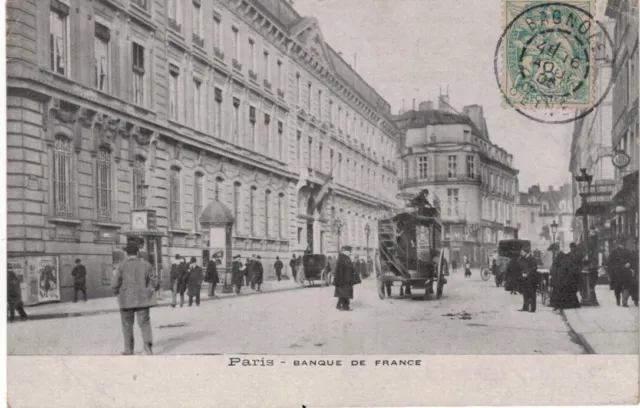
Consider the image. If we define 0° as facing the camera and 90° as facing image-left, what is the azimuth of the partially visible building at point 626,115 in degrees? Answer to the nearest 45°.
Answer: approximately 90°

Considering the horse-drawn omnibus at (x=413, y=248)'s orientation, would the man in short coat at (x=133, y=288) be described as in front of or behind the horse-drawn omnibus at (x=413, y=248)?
behind
